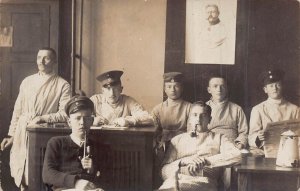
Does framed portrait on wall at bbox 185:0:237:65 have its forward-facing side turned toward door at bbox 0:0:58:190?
no

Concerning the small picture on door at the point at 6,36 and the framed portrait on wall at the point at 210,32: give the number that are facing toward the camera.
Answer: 2

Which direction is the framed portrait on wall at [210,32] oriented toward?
toward the camera

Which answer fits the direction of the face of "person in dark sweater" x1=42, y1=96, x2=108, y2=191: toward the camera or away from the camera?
toward the camera

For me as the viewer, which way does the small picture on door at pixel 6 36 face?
facing the viewer

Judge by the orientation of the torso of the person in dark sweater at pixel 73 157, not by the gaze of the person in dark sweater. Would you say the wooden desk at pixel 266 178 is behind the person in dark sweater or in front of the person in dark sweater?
in front

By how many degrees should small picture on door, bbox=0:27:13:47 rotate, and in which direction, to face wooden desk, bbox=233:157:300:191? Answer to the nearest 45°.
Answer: approximately 45° to its left

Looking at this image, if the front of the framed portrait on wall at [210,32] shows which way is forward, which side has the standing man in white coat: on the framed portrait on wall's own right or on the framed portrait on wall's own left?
on the framed portrait on wall's own right

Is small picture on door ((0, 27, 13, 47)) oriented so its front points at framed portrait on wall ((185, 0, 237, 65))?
no

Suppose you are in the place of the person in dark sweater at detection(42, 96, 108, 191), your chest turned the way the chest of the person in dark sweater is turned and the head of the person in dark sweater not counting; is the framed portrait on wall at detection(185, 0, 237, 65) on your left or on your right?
on your left
